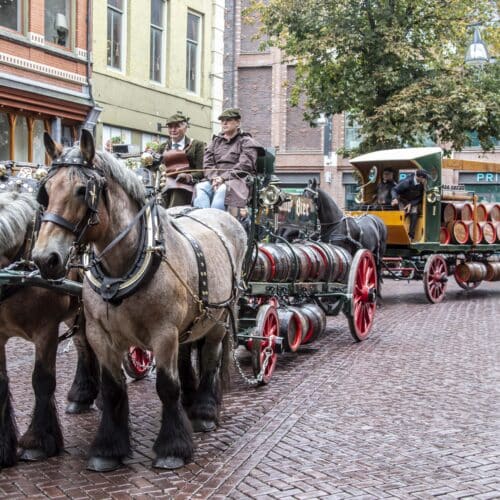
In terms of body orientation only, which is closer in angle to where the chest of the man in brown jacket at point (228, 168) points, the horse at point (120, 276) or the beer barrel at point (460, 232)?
the horse

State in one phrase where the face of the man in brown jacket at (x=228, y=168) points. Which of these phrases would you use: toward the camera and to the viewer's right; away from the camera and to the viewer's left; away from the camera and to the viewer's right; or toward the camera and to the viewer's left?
toward the camera and to the viewer's left

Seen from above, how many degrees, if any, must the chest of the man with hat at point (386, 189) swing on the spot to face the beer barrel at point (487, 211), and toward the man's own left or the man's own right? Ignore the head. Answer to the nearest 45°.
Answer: approximately 180°

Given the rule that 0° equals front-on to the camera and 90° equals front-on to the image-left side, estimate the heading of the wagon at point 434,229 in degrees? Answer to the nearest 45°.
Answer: approximately 45°

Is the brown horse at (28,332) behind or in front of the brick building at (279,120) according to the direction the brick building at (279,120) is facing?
in front

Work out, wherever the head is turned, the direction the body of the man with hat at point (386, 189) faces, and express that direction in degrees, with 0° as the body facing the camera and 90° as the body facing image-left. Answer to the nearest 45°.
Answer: approximately 45°

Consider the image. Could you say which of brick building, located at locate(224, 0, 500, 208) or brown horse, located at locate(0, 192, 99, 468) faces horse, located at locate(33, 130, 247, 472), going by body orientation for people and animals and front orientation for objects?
the brick building

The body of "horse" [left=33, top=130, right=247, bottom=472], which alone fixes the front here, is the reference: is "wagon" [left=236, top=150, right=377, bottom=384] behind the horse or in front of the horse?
behind

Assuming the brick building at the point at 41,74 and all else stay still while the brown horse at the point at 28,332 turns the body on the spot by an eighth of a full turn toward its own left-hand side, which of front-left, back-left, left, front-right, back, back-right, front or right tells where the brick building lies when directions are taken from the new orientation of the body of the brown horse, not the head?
back

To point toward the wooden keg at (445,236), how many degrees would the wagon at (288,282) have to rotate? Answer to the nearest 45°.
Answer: approximately 135° to its right

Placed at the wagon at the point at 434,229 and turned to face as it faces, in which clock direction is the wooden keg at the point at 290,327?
The wooden keg is roughly at 11 o'clock from the wagon.

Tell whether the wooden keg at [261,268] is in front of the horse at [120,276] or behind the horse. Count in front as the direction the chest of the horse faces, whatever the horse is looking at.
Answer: behind

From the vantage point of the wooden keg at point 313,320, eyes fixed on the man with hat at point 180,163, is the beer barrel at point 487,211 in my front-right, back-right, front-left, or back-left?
back-right

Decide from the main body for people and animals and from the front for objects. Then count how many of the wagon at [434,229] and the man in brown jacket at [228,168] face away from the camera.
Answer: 0
